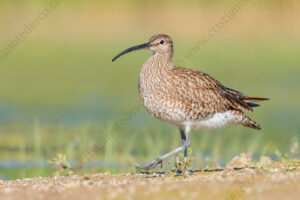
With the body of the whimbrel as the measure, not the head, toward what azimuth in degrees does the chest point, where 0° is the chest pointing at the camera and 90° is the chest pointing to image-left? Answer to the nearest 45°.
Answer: approximately 90°
